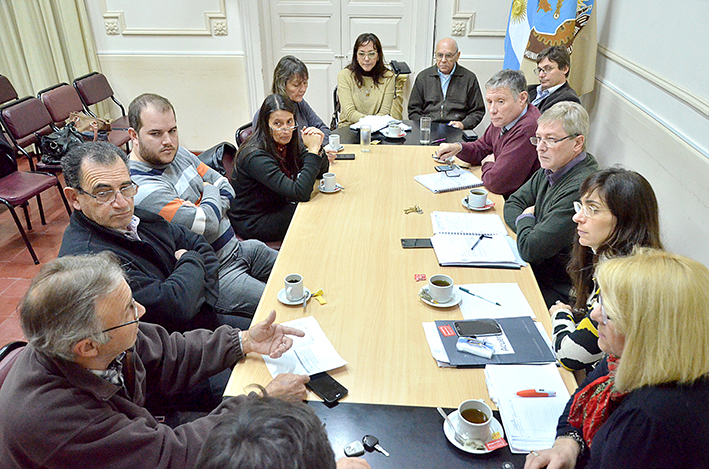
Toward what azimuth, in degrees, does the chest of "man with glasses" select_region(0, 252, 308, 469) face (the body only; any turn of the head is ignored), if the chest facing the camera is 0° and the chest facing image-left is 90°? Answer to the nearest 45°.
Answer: approximately 270°

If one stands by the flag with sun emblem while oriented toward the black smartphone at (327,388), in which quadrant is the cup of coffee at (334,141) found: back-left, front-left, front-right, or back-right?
front-right

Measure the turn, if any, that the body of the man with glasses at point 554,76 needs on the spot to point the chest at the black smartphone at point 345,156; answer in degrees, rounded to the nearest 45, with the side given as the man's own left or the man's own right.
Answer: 0° — they already face it

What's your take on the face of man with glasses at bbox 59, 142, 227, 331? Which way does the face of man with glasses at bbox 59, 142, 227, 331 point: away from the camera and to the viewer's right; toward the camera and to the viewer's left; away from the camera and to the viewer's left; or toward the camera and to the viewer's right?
toward the camera and to the viewer's right

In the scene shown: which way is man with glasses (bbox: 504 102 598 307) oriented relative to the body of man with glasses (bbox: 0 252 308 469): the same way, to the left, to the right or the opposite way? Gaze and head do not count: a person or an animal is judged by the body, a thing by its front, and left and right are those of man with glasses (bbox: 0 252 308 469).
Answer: the opposite way

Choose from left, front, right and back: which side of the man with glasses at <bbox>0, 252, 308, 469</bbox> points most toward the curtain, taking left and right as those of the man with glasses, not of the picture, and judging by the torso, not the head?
left

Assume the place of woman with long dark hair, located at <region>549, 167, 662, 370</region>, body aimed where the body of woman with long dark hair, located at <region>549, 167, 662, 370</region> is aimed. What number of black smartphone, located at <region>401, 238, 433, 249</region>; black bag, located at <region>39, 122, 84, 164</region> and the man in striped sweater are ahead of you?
3

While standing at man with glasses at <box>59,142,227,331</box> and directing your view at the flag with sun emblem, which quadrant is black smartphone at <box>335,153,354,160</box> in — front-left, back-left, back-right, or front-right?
front-left

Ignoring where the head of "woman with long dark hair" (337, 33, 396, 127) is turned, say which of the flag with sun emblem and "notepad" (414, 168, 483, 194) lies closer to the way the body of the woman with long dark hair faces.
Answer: the notepad

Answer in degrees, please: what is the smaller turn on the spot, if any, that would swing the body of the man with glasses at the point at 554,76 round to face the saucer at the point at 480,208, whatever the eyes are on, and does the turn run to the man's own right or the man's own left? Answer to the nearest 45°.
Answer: approximately 45° to the man's own left

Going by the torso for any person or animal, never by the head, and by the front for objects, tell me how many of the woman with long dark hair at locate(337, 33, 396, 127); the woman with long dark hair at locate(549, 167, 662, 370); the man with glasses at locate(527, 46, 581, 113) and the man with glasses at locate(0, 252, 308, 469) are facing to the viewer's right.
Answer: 1

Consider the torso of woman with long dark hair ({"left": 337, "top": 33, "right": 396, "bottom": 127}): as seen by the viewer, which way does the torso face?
toward the camera

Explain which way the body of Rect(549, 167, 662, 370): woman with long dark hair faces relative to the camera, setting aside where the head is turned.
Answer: to the viewer's left

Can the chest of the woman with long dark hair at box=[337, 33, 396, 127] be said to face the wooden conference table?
yes

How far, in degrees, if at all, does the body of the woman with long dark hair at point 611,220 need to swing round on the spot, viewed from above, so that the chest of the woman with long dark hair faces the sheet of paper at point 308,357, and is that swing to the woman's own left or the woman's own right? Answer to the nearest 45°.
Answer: approximately 45° to the woman's own left

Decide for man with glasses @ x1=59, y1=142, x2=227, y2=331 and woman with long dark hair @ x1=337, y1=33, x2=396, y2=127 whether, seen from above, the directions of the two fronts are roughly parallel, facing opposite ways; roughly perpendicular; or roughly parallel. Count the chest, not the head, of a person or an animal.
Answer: roughly perpendicular

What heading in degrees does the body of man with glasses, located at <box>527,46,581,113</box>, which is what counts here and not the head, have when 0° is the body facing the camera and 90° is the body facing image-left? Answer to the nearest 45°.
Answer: approximately 45°
